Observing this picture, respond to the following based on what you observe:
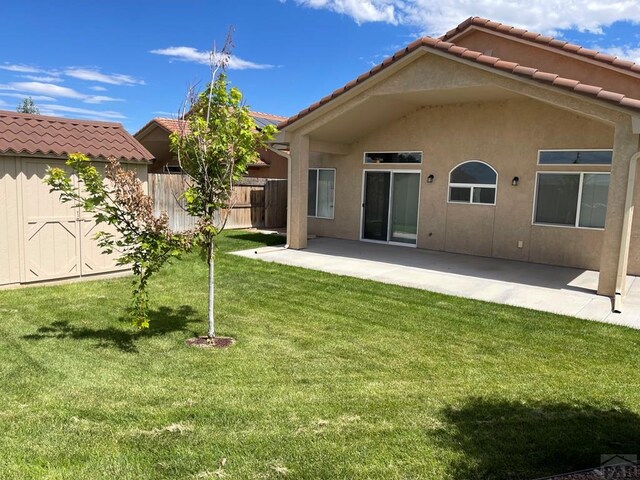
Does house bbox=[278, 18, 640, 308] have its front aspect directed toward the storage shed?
no

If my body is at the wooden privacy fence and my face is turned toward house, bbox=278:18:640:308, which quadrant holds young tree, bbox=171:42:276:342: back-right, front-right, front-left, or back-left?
front-right

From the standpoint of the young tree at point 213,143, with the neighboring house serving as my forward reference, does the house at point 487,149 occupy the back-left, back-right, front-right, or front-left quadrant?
front-right

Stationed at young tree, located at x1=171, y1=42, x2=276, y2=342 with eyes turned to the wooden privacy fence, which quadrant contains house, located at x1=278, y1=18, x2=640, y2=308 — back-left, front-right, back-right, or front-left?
front-right

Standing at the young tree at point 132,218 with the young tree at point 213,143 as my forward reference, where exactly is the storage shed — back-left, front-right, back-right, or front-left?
back-left

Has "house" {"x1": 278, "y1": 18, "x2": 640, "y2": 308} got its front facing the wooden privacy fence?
no
